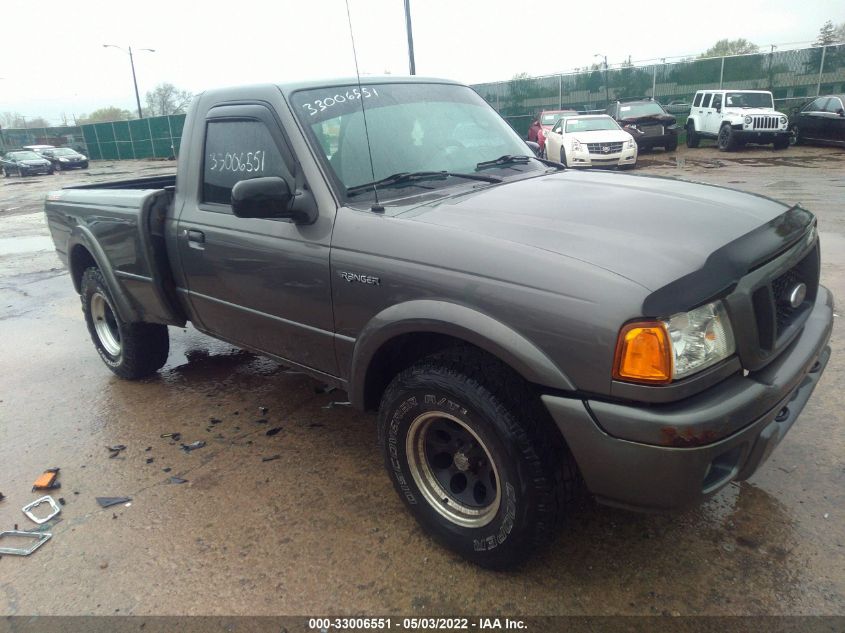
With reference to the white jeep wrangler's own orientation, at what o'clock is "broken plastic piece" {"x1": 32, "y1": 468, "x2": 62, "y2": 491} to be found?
The broken plastic piece is roughly at 2 o'clock from the white jeep wrangler.

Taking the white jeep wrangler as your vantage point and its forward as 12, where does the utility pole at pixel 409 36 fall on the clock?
The utility pole is roughly at 4 o'clock from the white jeep wrangler.

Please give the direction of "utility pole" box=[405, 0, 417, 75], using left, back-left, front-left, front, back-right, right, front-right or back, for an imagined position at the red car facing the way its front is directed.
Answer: back-right

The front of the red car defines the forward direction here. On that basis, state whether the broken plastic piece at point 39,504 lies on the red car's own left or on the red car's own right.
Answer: on the red car's own right

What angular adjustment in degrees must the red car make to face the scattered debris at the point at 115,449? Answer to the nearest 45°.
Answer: approximately 45° to its right

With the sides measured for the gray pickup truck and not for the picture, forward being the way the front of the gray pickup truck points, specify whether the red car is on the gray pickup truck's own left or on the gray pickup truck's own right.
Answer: on the gray pickup truck's own left

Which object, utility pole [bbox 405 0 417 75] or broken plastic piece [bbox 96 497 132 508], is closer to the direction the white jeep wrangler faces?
the broken plastic piece

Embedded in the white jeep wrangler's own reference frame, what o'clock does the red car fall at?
The red car is roughly at 4 o'clock from the white jeep wrangler.

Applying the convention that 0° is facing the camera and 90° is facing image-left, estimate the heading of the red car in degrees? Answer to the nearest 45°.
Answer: approximately 315°
